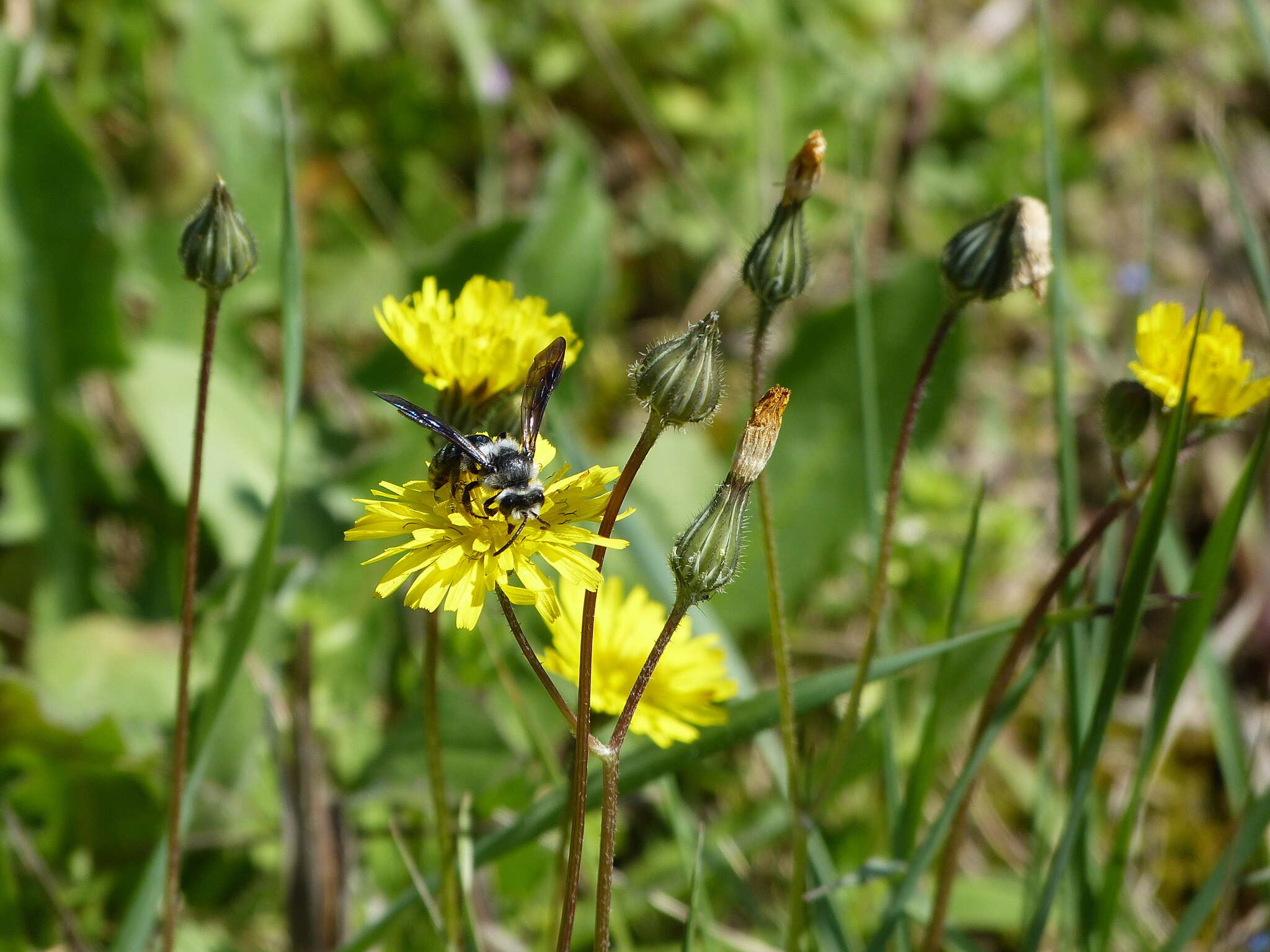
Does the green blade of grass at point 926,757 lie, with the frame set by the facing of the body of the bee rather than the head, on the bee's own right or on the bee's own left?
on the bee's own left

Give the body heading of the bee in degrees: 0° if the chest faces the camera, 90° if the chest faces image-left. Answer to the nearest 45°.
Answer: approximately 315°
